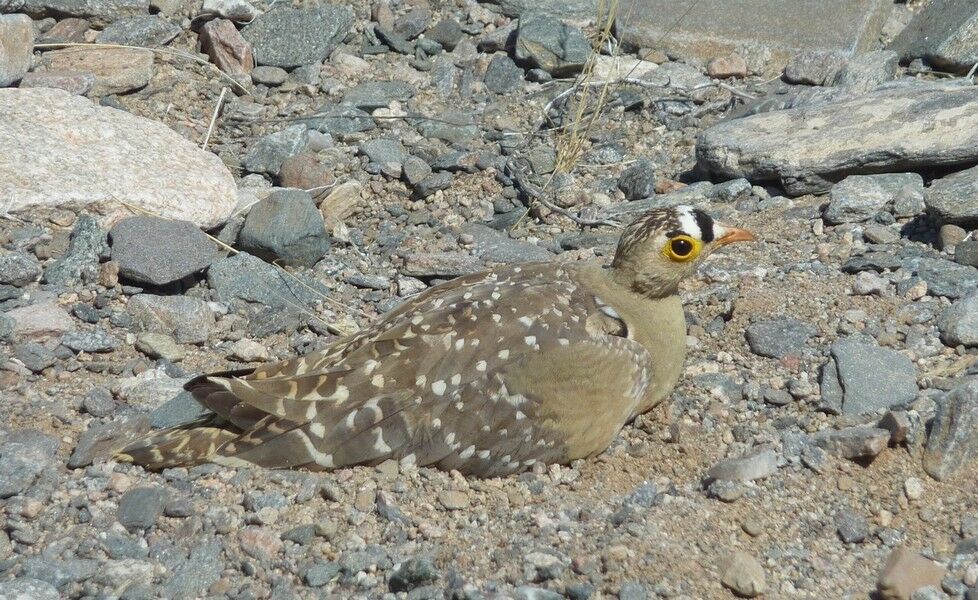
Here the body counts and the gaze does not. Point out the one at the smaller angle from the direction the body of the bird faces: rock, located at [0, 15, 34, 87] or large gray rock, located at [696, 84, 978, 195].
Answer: the large gray rock

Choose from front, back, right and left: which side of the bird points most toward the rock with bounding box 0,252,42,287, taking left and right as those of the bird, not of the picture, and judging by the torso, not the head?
back

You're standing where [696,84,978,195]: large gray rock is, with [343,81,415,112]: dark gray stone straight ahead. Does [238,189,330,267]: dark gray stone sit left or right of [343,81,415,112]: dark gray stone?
left

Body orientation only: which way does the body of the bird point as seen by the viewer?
to the viewer's right

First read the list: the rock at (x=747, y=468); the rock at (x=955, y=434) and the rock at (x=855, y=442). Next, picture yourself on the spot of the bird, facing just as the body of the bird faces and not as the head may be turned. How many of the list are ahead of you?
3

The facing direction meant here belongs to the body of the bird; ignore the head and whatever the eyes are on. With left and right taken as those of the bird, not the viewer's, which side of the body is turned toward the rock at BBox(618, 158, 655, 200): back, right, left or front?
left

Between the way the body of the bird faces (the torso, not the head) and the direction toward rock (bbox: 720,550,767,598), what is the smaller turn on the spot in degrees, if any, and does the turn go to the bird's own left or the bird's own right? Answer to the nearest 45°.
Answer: approximately 45° to the bird's own right

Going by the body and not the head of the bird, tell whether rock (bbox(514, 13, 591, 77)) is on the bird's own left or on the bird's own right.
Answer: on the bird's own left

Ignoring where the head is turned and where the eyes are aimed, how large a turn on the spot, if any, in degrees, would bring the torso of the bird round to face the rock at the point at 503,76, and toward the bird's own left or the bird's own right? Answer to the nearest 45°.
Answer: approximately 90° to the bird's own left

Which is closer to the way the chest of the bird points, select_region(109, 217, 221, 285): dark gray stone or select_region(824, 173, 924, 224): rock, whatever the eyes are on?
the rock
